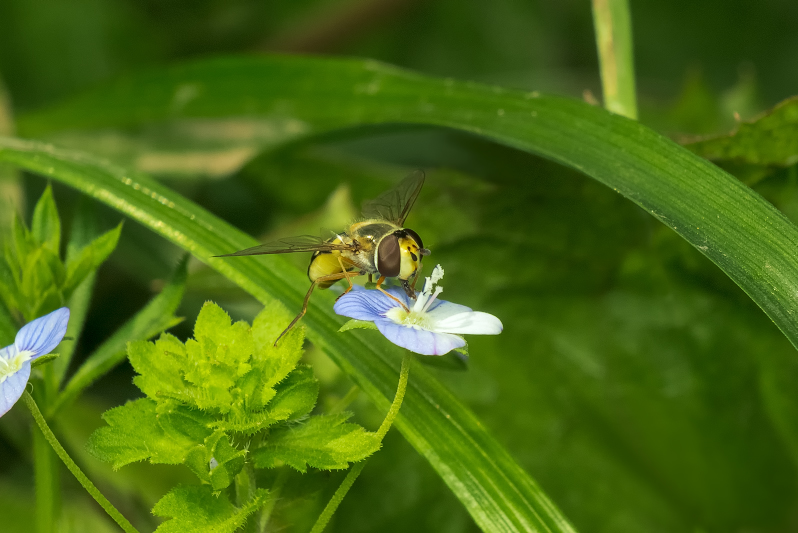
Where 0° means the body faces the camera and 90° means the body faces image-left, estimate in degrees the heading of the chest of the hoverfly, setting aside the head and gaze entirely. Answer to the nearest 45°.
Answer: approximately 315°
